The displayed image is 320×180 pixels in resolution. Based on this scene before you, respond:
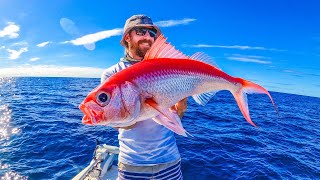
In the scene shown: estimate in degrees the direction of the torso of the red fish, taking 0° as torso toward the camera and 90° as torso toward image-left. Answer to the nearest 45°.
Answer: approximately 90°
